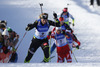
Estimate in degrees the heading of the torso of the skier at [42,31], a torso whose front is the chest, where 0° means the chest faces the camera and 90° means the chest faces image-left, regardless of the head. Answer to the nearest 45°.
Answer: approximately 0°

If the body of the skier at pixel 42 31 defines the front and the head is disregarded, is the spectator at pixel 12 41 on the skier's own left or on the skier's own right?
on the skier's own right

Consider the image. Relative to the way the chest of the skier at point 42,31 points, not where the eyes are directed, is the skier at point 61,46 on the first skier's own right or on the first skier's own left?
on the first skier's own left
